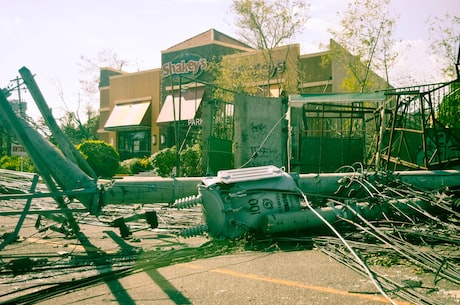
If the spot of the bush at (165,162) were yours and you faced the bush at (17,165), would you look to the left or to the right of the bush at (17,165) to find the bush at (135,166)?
right

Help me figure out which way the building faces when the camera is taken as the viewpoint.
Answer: facing the viewer and to the left of the viewer

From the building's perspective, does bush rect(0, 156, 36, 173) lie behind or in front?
in front

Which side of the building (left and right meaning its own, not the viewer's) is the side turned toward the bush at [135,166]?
front

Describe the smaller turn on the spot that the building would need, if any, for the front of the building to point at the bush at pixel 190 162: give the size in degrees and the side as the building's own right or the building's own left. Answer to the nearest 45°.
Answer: approximately 45° to the building's own left
